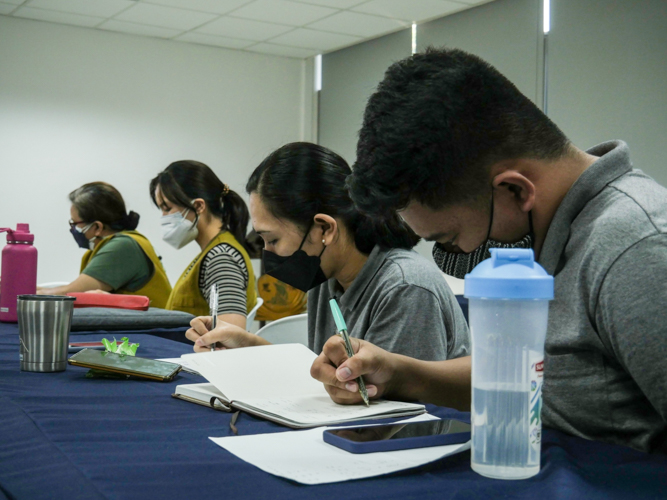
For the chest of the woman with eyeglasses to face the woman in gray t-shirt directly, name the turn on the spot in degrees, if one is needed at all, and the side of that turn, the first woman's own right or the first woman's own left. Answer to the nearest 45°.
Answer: approximately 90° to the first woman's own left

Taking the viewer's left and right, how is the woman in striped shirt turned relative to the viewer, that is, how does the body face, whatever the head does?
facing to the left of the viewer

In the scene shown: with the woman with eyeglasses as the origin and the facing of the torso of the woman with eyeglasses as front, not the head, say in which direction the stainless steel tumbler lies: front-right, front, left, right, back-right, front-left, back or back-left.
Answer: left

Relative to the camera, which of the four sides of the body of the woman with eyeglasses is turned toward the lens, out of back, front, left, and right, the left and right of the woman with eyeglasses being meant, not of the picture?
left

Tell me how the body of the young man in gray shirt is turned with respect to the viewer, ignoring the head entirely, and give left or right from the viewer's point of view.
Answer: facing to the left of the viewer

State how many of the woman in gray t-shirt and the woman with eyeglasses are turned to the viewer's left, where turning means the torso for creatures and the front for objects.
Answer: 2

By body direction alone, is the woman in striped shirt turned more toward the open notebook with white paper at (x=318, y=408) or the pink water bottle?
the pink water bottle

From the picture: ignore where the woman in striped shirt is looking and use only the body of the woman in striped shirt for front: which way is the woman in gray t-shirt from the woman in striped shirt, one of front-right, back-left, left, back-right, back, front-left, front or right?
left

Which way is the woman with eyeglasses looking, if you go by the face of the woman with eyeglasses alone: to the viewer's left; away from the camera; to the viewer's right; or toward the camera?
to the viewer's left

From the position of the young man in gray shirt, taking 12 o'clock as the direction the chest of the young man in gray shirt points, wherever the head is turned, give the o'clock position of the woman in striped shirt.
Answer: The woman in striped shirt is roughly at 2 o'clock from the young man in gray shirt.

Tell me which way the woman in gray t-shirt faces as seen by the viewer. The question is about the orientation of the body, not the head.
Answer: to the viewer's left
